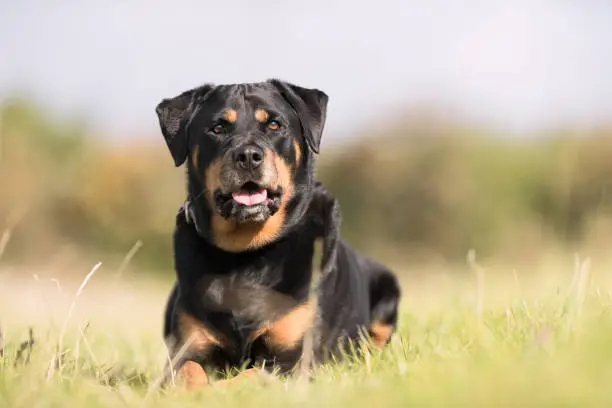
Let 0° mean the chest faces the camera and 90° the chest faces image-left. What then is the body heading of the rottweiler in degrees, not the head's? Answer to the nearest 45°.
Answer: approximately 45°
